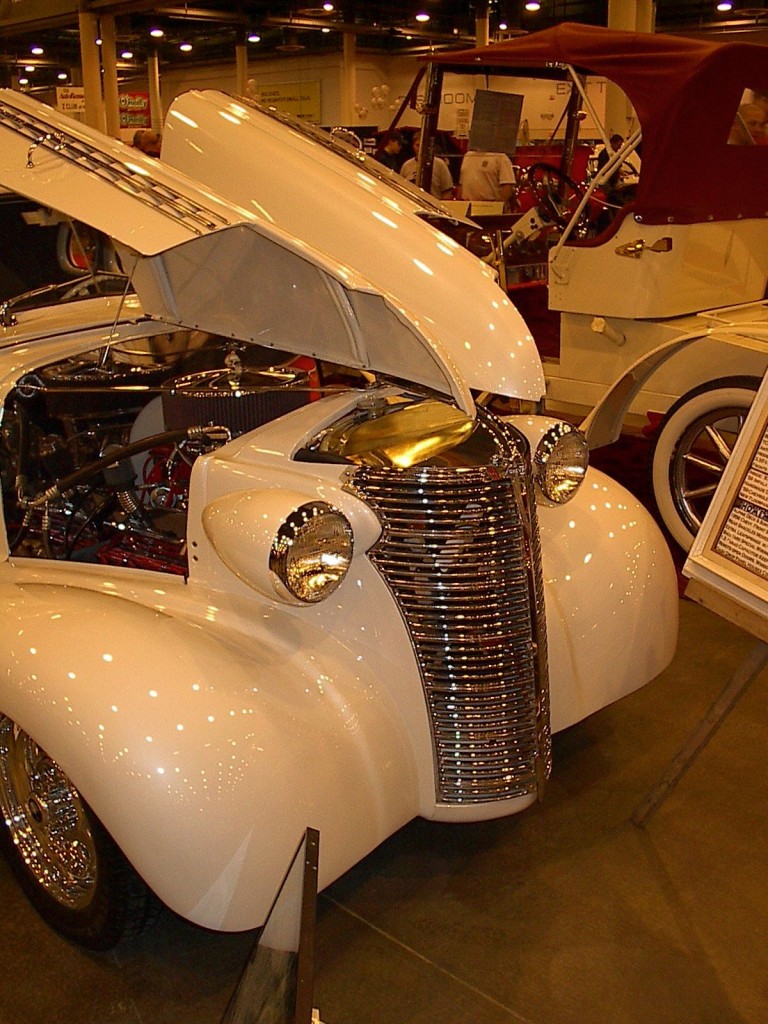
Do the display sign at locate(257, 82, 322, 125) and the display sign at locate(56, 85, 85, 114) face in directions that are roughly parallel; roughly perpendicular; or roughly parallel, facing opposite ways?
roughly parallel

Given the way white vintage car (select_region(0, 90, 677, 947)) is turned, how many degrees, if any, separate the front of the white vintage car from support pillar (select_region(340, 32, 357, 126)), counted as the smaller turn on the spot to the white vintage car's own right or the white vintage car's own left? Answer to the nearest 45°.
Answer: approximately 135° to the white vintage car's own left

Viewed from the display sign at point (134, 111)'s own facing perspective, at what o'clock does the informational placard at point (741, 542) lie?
The informational placard is roughly at 12 o'clock from the display sign.

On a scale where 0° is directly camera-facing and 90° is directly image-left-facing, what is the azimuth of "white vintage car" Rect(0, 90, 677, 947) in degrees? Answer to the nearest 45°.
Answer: approximately 315°

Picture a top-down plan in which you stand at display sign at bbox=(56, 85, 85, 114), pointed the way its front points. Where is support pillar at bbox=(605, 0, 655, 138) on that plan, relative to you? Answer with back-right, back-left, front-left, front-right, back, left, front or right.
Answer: front-left

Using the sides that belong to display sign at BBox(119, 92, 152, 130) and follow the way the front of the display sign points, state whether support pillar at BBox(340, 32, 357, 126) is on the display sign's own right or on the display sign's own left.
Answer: on the display sign's own left

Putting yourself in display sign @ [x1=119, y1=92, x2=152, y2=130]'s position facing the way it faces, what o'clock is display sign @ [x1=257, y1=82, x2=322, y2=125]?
display sign @ [x1=257, y1=82, x2=322, y2=125] is roughly at 8 o'clock from display sign @ [x1=119, y1=92, x2=152, y2=130].

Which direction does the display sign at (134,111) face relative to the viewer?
toward the camera

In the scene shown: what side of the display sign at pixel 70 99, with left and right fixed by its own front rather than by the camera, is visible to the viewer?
front

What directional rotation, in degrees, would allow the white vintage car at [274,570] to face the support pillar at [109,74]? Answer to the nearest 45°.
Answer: approximately 135° to its left

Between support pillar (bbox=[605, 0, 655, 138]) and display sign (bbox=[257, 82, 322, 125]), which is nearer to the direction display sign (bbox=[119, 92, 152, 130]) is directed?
the support pillar

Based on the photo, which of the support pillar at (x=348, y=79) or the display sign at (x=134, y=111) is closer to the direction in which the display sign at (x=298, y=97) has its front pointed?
the support pillar

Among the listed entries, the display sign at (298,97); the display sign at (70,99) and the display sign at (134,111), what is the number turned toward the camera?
3

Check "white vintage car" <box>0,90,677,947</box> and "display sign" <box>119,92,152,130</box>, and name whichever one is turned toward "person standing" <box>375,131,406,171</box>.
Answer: the display sign

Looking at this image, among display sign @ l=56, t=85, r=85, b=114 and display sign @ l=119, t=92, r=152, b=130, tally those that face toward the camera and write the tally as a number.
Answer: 2

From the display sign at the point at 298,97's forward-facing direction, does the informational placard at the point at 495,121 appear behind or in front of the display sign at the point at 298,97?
in front

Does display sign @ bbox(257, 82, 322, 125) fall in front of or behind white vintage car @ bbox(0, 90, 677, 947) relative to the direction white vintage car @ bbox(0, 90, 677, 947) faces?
behind

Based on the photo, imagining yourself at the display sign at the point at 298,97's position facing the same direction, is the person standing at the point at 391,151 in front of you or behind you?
in front
